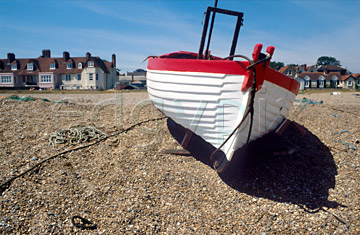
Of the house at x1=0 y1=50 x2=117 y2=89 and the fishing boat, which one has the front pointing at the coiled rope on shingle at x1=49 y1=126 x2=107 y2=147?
the house

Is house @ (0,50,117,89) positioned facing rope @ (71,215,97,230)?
yes

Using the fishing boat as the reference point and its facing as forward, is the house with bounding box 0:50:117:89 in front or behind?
behind

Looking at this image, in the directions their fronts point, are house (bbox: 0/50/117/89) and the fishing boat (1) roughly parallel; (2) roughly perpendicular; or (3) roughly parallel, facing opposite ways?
roughly parallel

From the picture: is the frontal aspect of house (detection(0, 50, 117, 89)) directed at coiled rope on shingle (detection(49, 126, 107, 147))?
yes

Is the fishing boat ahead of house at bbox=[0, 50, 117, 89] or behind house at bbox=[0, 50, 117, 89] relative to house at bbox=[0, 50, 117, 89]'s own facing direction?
ahead

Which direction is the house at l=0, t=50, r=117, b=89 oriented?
toward the camera
